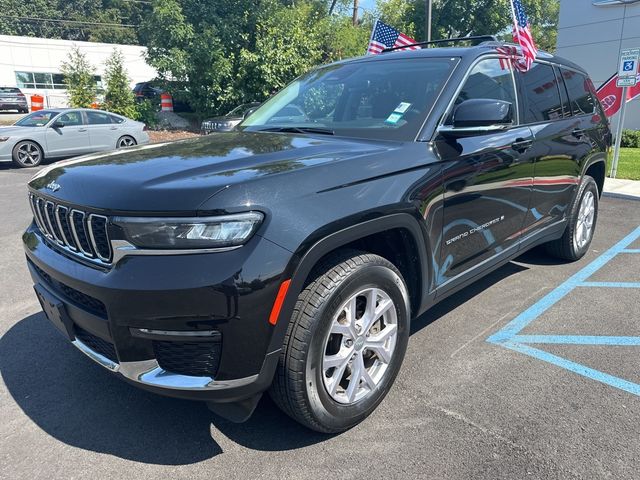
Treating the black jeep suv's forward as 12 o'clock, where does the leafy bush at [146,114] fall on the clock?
The leafy bush is roughly at 4 o'clock from the black jeep suv.

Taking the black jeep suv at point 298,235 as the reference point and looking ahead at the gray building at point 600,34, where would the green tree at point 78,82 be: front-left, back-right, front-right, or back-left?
front-left

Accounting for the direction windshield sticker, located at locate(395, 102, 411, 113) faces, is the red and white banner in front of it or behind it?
behind

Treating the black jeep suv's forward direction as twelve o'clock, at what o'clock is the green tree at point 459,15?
The green tree is roughly at 5 o'clock from the black jeep suv.

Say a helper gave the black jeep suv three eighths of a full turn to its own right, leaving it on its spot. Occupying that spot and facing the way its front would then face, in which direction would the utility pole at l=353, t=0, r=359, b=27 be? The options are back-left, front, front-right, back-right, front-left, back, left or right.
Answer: front

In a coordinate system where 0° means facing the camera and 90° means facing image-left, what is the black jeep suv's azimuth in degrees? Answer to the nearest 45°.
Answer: approximately 45°

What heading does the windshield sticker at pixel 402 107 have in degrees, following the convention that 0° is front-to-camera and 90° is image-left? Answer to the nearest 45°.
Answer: approximately 45°

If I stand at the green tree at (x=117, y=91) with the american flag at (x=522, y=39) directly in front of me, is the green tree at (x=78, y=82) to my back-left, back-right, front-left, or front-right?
back-right

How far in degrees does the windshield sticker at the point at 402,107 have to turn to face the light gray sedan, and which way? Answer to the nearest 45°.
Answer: approximately 90° to its right

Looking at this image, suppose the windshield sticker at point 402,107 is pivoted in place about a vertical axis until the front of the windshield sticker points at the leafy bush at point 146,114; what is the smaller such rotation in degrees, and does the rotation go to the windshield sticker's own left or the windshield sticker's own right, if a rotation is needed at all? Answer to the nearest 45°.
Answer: approximately 90° to the windshield sticker's own right

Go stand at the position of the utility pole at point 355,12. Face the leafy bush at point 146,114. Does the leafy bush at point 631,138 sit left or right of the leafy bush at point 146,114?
left
